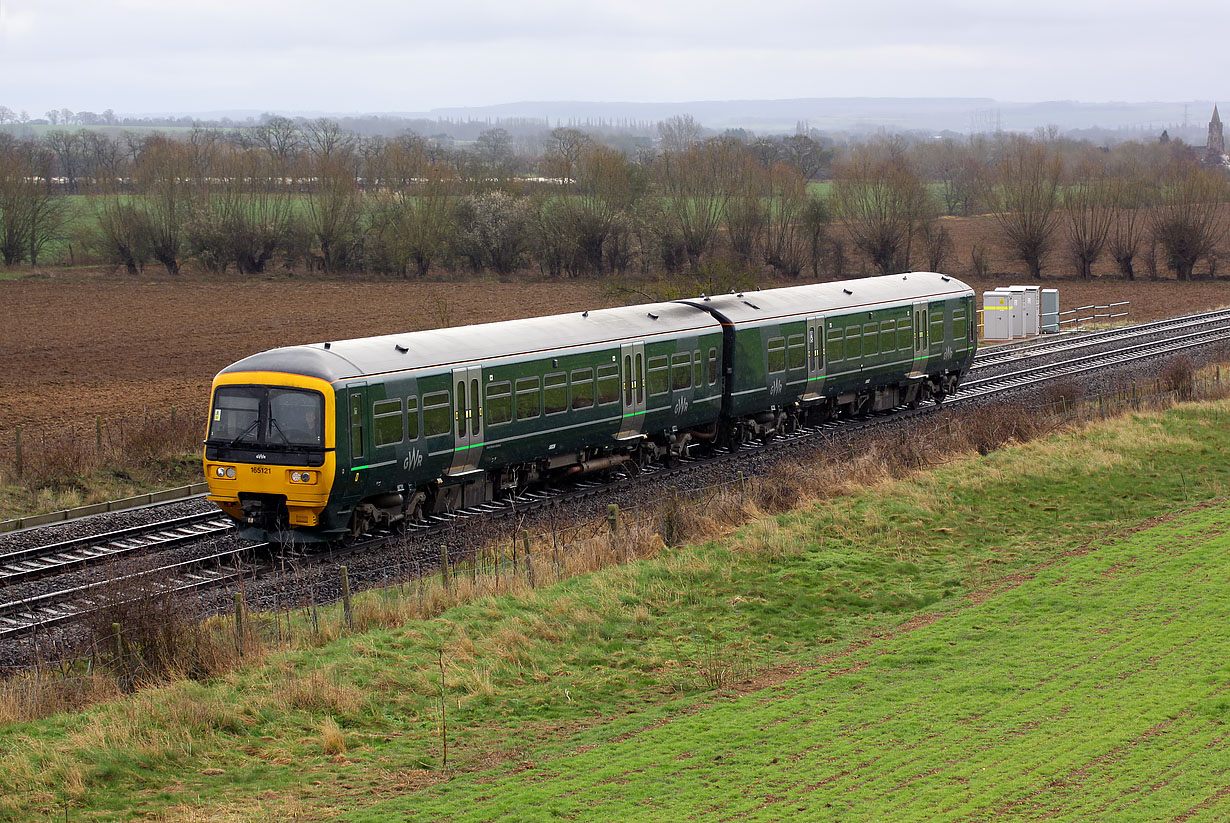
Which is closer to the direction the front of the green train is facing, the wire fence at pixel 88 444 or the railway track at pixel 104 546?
the railway track

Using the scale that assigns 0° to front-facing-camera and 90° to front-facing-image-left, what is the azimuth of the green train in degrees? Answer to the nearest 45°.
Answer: approximately 45°

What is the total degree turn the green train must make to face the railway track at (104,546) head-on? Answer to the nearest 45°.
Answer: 0° — it already faces it
